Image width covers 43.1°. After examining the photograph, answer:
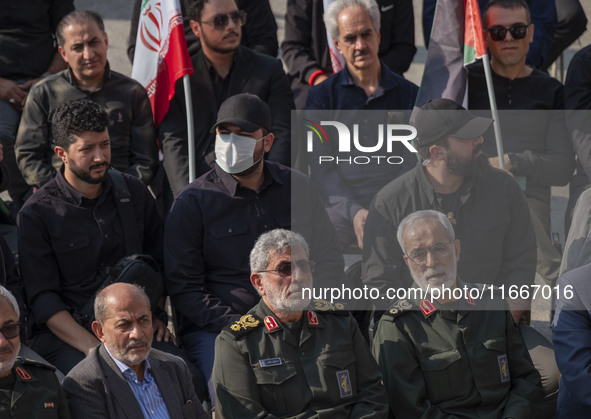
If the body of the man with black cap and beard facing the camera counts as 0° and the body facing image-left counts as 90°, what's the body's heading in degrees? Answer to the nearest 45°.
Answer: approximately 315°

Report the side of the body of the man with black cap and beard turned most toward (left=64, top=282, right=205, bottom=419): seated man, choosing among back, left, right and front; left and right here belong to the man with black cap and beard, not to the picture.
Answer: right

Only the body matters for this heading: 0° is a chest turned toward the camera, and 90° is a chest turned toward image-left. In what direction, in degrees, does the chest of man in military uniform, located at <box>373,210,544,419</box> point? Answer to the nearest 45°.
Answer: approximately 0°

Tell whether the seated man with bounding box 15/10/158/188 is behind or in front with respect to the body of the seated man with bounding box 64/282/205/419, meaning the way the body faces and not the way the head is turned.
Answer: behind

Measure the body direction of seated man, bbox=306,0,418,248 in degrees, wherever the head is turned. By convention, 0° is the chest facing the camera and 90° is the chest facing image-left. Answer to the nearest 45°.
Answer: approximately 0°

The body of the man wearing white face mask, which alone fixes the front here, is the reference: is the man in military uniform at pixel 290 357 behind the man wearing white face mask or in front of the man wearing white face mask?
in front

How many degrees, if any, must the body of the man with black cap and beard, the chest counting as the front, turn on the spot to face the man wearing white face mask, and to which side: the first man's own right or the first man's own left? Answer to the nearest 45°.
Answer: approximately 135° to the first man's own right

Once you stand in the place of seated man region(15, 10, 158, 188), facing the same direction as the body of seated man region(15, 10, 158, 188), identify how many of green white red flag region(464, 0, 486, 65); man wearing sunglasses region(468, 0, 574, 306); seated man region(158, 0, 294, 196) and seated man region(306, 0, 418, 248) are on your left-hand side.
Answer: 4

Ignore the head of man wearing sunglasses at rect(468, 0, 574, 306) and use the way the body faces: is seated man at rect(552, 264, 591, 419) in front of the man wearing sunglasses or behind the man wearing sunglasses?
in front
